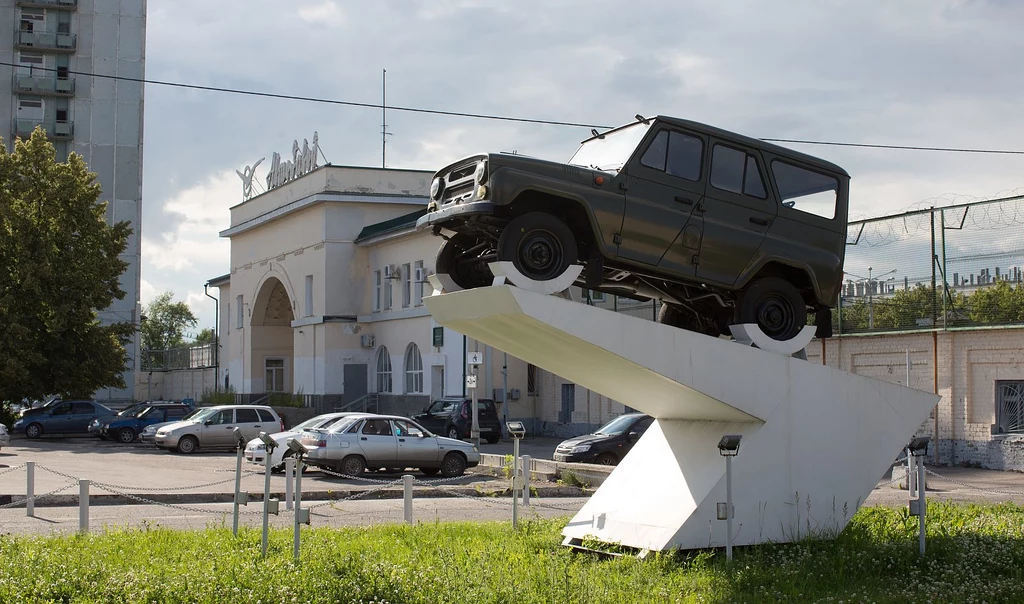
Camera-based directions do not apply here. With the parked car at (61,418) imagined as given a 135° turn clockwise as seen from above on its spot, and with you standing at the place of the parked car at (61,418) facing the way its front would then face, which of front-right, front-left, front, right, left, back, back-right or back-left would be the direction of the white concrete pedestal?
back-right

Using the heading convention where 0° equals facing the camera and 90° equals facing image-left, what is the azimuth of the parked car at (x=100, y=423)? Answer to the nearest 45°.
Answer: approximately 45°

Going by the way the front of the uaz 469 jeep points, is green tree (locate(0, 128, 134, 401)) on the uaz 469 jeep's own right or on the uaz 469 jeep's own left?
on the uaz 469 jeep's own right

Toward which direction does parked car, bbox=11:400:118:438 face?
to the viewer's left

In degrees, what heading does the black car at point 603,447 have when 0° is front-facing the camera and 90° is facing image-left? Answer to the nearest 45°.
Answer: approximately 45°

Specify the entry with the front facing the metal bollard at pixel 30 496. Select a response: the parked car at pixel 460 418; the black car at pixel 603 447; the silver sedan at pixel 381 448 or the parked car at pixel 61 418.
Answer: the black car

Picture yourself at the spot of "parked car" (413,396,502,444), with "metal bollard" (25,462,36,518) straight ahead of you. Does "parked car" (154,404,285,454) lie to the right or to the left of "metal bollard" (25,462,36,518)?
right

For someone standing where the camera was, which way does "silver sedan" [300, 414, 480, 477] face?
facing away from the viewer and to the right of the viewer

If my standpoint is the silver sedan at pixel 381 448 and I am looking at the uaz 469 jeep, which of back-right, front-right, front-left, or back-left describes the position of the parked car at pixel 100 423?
back-right

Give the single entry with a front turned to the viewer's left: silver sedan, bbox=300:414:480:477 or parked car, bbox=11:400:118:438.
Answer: the parked car

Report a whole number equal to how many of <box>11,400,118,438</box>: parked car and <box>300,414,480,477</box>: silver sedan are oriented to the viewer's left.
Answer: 1

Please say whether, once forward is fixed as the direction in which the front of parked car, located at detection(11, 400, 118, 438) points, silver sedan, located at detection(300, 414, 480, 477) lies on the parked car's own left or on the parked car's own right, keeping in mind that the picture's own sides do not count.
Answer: on the parked car's own left
